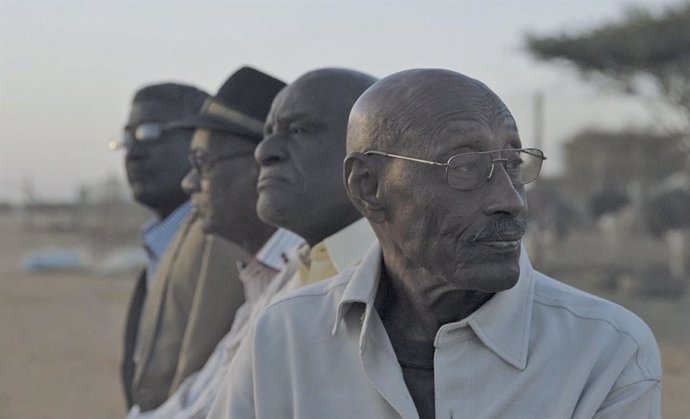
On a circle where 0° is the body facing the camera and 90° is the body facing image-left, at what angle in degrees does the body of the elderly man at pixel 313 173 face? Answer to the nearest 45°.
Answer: approximately 45°

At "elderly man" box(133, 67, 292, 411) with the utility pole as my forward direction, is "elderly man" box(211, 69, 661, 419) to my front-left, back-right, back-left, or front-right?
back-right

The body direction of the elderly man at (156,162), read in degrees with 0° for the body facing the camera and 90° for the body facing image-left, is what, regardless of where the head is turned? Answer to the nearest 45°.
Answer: approximately 45°

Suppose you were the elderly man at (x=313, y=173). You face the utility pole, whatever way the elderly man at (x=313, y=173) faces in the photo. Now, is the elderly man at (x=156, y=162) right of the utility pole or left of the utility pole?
left

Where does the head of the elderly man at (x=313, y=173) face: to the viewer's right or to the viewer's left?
to the viewer's left

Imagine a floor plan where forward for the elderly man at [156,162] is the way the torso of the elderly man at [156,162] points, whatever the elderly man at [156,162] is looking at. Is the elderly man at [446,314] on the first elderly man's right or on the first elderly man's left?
on the first elderly man's left

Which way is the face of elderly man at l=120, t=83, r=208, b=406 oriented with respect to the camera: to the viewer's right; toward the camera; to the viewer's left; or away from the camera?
to the viewer's left

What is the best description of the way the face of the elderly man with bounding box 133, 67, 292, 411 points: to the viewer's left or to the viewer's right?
to the viewer's left
